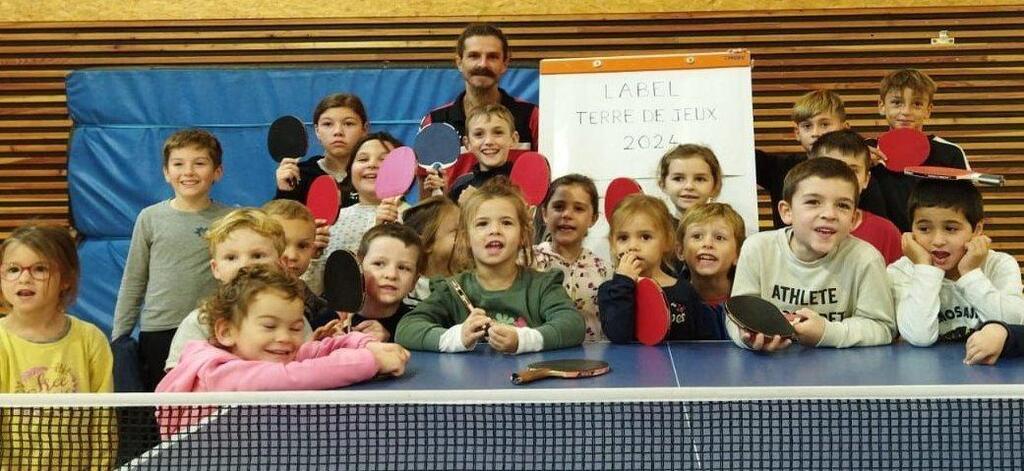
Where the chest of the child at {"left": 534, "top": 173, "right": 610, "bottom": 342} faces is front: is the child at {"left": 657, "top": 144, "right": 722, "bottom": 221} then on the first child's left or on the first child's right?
on the first child's left

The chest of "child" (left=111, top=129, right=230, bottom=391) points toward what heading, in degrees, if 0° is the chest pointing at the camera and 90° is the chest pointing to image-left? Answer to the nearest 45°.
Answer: approximately 0°

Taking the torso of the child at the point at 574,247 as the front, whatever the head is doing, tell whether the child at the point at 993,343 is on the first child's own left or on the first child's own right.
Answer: on the first child's own left

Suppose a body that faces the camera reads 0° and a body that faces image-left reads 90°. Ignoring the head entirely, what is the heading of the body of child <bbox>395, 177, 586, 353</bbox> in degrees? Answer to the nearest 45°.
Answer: approximately 0°

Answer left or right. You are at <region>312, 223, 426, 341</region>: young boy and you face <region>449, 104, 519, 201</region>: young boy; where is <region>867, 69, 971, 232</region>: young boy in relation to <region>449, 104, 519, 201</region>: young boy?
right

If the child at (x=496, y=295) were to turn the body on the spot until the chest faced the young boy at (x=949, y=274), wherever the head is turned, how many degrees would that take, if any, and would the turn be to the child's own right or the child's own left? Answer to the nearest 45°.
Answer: approximately 90° to the child's own left

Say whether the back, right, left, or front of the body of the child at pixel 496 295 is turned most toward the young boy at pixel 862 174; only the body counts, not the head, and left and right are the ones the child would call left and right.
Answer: left
